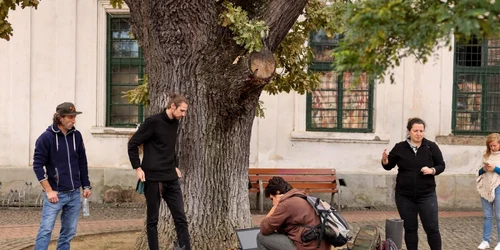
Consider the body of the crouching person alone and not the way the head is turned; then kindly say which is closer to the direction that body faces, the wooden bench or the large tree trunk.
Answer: the large tree trunk

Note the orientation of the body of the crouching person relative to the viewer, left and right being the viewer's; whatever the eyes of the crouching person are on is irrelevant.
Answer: facing to the left of the viewer

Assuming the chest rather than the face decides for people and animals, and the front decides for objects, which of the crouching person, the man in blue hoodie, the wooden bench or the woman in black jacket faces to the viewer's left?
the crouching person

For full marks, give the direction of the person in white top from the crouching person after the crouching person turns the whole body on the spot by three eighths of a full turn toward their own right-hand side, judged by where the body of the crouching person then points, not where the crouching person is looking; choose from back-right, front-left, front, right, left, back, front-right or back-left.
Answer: front

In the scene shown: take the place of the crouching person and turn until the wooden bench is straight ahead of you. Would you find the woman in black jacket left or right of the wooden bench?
right

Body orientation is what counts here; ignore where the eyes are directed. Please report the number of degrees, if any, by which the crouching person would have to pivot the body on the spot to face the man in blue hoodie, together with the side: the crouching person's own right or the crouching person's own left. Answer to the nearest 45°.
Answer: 0° — they already face them

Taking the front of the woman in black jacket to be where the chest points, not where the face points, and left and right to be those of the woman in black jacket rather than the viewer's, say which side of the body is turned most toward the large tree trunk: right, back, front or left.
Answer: right

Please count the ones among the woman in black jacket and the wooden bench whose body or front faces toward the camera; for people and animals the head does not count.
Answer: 2

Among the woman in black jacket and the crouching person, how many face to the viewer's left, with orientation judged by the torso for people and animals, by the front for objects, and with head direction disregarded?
1

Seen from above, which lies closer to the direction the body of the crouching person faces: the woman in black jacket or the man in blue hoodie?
the man in blue hoodie

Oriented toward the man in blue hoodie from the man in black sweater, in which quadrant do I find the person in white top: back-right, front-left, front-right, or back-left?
back-right
